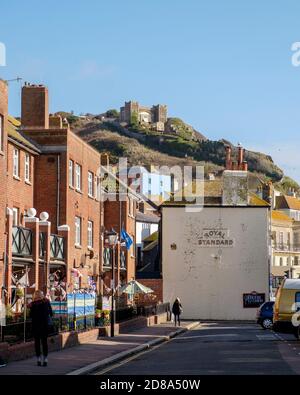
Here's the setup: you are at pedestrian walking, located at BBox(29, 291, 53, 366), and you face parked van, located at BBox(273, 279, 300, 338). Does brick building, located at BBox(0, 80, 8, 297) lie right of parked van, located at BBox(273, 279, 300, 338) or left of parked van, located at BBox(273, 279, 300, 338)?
left

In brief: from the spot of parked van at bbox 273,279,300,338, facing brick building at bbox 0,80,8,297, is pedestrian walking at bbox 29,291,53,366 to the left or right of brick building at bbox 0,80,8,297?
left

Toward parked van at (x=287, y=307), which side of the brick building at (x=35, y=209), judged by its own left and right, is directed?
front

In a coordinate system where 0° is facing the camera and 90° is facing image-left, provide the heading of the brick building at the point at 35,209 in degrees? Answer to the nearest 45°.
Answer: approximately 315°

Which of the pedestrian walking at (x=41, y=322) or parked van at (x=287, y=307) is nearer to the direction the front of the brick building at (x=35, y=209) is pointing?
the parked van

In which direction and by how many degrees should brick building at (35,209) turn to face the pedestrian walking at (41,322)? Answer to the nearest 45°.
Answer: approximately 45° to its right

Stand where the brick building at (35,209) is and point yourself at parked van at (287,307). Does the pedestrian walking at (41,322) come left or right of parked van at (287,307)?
right
